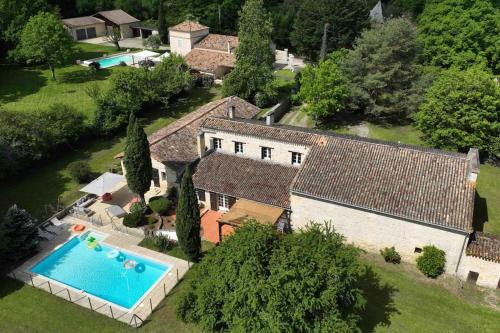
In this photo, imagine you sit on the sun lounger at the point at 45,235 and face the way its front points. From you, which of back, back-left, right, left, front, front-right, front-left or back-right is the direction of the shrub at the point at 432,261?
front

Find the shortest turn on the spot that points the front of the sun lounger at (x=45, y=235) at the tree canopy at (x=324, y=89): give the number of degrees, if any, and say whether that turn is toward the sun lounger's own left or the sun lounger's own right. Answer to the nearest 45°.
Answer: approximately 45° to the sun lounger's own left

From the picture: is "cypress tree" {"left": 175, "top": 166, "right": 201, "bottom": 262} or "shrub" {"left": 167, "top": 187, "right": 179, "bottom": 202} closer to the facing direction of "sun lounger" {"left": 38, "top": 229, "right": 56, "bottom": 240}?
the cypress tree

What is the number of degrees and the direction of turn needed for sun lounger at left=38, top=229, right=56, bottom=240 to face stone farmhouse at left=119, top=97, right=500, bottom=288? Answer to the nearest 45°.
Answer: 0° — it already faces it

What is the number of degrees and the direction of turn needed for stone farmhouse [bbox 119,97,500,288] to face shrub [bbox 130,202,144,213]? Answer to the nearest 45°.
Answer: approximately 45° to its right

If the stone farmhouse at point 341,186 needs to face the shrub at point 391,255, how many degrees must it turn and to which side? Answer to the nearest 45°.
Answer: approximately 90° to its left

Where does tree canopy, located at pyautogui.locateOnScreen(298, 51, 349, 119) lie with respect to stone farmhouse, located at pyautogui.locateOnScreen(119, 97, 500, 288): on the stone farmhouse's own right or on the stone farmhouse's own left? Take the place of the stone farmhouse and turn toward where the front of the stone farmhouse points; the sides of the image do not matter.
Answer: on the stone farmhouse's own right

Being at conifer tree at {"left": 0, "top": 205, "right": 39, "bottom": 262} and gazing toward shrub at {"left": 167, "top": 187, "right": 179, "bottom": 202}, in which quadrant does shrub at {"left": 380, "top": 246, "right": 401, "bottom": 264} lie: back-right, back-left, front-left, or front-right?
front-right

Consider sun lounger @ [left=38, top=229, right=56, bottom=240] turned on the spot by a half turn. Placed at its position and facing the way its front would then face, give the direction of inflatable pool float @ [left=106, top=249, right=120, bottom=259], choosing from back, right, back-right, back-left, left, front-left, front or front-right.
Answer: back

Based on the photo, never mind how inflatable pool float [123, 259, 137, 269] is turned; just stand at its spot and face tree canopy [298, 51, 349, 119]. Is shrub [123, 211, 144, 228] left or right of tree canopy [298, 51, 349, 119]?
left

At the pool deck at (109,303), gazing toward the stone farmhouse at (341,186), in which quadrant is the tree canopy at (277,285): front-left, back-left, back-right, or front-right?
front-right

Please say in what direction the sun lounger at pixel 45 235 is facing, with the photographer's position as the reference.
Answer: facing the viewer and to the right of the viewer

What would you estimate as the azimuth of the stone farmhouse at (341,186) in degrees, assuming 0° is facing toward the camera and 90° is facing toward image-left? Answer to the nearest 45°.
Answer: approximately 45°

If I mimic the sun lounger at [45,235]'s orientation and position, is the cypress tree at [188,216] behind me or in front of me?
in front

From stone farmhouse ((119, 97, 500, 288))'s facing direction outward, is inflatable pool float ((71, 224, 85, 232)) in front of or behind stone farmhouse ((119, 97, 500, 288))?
in front

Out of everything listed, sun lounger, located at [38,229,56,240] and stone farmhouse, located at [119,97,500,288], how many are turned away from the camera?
0

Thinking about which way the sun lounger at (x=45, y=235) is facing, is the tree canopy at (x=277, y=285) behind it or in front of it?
in front

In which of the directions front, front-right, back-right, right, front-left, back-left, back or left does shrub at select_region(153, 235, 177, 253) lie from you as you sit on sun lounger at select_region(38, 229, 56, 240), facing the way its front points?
front
